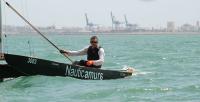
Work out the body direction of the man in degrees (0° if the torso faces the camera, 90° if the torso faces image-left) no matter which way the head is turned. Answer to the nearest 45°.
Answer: approximately 45°
